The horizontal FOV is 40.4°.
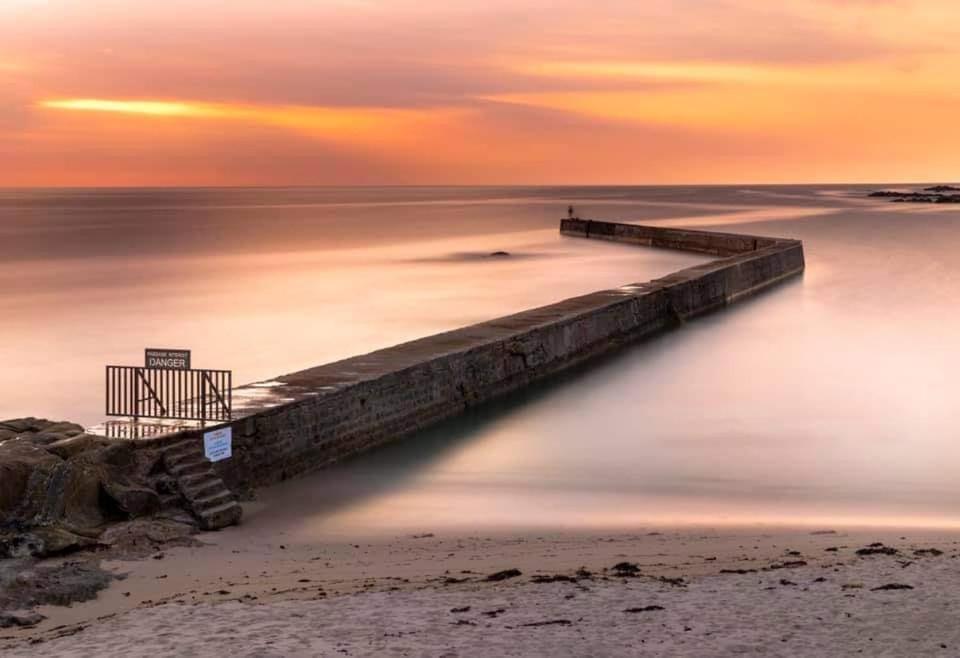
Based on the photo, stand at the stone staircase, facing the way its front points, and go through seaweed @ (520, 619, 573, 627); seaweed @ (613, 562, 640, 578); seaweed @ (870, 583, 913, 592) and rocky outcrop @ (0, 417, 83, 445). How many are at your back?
1

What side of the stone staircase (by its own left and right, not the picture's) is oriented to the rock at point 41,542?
right

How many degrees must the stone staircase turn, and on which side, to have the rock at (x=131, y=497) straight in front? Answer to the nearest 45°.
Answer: approximately 90° to its right

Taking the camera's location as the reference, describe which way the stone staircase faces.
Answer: facing the viewer and to the right of the viewer

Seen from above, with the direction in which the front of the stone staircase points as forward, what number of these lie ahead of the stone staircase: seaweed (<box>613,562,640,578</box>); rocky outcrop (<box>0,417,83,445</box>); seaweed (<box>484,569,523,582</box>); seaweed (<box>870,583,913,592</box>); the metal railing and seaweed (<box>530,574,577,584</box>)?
4

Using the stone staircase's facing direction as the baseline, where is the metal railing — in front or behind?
behind

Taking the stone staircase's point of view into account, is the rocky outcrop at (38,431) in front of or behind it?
behind

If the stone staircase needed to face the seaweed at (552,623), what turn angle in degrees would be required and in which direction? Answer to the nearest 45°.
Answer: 0° — it already faces it

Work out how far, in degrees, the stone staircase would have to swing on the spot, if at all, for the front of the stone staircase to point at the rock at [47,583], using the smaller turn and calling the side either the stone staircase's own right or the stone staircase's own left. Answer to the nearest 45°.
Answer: approximately 90° to the stone staircase's own right

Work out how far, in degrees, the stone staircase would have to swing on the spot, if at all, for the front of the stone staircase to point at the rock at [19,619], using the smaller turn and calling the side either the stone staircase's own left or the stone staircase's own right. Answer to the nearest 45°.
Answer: approximately 90° to the stone staircase's own right

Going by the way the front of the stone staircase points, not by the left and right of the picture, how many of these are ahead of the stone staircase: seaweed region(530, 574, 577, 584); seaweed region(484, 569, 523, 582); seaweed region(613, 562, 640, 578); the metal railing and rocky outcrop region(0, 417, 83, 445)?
3

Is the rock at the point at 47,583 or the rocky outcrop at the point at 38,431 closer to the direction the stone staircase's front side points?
the rock
